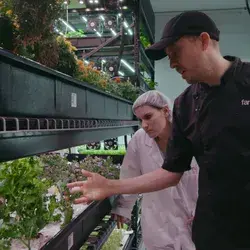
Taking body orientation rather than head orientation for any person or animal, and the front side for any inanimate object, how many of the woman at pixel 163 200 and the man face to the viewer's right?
0

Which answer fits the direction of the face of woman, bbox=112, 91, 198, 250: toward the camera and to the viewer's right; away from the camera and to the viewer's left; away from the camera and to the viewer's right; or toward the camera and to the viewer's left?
toward the camera and to the viewer's left

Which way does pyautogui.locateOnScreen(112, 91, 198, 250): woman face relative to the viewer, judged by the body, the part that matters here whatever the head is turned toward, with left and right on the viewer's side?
facing the viewer and to the left of the viewer

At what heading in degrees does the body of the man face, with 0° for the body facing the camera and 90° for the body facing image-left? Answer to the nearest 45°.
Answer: approximately 45°

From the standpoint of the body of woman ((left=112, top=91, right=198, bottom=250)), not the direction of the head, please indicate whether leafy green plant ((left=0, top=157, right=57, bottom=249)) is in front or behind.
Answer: in front

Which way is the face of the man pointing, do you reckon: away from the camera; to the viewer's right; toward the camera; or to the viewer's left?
to the viewer's left
